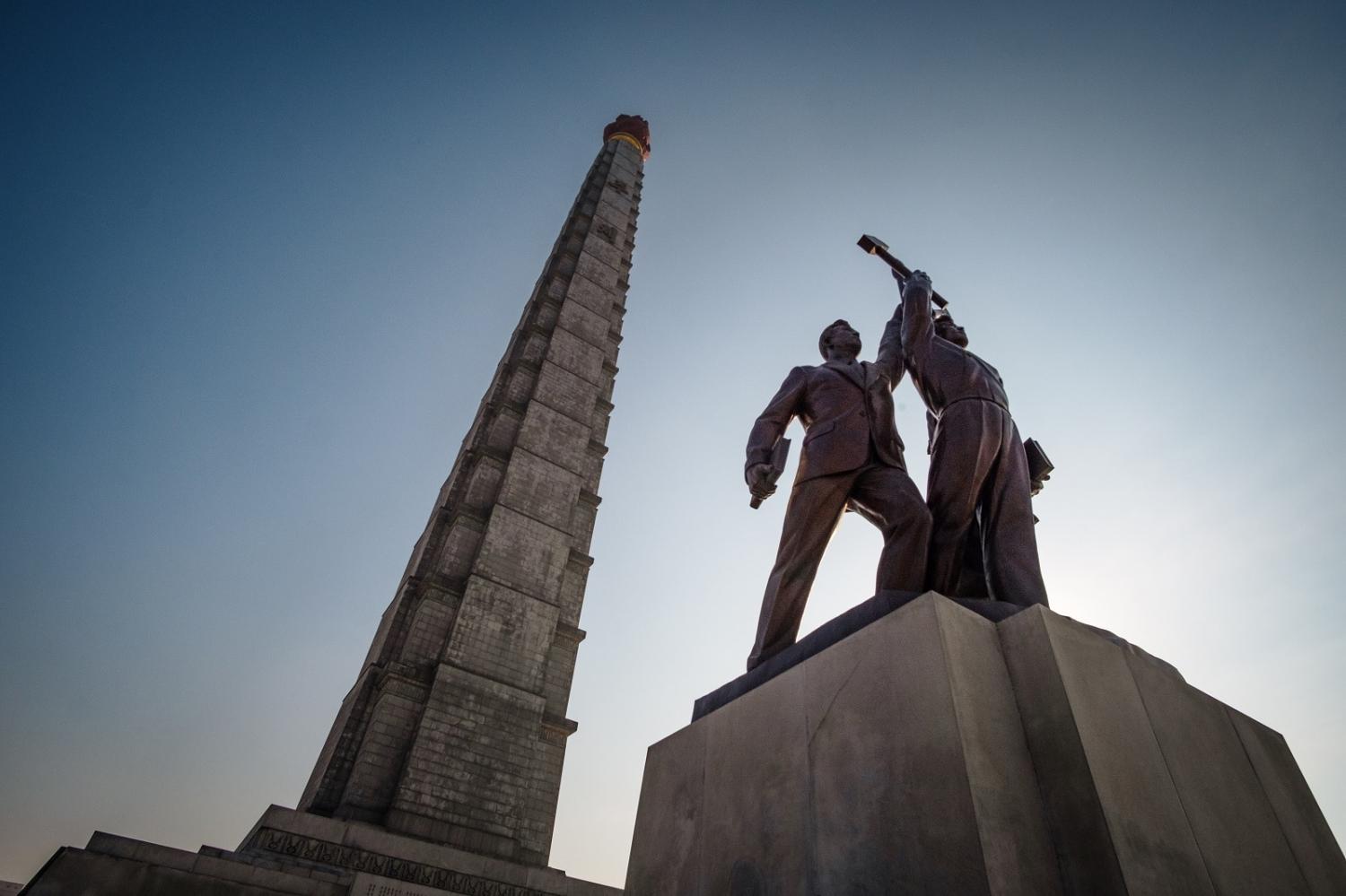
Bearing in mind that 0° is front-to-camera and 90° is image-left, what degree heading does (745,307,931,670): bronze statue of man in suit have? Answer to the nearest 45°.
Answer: approximately 315°

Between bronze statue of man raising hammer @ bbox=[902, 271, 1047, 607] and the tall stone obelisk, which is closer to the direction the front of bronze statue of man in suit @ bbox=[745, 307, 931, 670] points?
the bronze statue of man raising hammer

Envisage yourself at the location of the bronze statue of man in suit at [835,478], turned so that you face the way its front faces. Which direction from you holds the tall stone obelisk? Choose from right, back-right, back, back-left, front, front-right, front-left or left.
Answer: back
